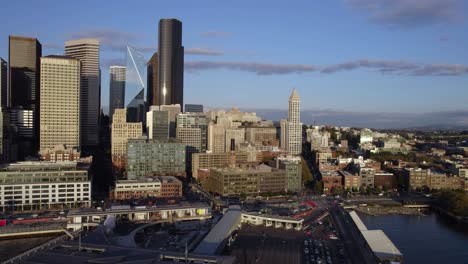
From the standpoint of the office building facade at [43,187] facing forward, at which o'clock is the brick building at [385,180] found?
The brick building is roughly at 9 o'clock from the office building facade.

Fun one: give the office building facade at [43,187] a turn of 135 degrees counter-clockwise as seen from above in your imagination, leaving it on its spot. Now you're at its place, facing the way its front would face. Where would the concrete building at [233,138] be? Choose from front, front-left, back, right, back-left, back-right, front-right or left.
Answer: front

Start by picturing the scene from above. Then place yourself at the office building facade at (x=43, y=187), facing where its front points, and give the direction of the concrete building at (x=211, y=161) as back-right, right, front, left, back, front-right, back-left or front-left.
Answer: back-left

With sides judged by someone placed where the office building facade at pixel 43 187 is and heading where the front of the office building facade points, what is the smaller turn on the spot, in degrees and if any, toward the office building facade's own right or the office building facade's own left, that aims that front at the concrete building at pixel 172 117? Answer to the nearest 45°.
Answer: approximately 135° to the office building facade's own left

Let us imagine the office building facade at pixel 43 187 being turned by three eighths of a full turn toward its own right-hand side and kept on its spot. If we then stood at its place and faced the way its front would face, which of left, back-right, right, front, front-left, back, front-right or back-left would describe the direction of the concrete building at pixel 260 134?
right

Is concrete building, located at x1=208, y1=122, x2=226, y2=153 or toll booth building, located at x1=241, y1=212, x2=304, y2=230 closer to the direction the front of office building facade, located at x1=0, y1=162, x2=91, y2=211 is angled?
the toll booth building

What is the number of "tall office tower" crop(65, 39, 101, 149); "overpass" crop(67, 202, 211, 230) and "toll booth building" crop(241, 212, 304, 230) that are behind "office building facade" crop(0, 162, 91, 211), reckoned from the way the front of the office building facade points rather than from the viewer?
1

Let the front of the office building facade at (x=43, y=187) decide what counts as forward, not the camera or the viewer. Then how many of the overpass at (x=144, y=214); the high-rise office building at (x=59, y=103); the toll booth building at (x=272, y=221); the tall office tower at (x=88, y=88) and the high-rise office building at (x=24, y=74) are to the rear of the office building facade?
3

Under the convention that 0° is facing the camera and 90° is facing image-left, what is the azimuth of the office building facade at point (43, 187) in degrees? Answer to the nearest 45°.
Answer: approximately 0°

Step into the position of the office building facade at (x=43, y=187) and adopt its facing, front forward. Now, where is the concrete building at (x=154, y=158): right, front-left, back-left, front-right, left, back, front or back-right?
back-left

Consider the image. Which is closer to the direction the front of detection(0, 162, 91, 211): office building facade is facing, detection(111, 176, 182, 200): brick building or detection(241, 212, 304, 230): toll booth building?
the toll booth building

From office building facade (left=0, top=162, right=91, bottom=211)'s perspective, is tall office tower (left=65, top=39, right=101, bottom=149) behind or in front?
behind

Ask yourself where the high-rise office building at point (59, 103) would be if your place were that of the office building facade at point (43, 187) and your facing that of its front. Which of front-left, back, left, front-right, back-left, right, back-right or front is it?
back

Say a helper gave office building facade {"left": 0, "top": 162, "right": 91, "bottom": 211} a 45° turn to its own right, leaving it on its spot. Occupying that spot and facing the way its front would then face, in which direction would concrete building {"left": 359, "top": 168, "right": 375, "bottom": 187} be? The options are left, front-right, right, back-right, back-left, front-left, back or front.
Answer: back-left

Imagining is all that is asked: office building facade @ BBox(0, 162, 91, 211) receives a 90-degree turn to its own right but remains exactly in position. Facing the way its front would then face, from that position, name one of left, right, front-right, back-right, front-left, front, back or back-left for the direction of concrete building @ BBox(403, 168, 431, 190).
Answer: back

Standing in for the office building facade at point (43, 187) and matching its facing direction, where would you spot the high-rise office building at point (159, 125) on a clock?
The high-rise office building is roughly at 7 o'clock from the office building facade.

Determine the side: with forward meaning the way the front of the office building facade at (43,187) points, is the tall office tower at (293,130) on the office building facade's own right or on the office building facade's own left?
on the office building facade's own left

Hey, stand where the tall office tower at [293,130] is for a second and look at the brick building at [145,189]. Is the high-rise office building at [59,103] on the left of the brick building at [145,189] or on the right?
right

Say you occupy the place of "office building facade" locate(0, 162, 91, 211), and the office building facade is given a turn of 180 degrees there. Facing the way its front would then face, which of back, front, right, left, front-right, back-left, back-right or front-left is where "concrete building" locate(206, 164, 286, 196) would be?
right

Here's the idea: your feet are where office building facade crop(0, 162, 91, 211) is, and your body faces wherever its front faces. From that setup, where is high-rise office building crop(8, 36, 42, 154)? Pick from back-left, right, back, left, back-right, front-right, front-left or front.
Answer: back
